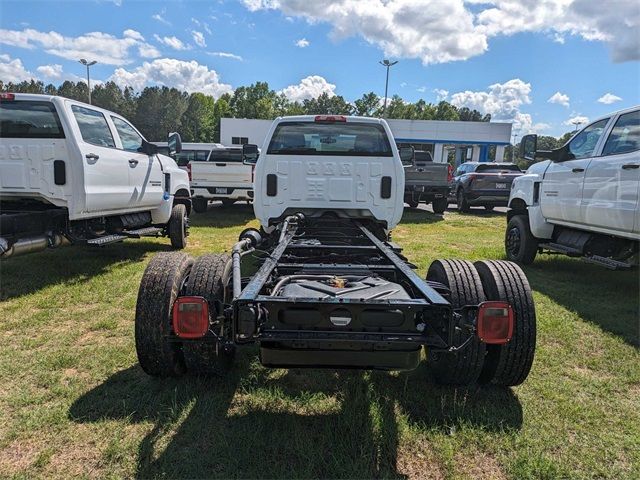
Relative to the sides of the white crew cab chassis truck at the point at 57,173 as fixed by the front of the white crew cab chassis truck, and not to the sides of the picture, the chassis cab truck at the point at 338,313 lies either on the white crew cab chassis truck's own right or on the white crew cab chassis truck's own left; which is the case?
on the white crew cab chassis truck's own right

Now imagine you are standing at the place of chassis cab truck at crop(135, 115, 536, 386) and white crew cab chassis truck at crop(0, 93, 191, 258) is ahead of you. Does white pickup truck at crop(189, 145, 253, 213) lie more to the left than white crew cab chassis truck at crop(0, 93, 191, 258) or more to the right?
right

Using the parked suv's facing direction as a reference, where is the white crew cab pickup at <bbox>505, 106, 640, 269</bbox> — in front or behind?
behind

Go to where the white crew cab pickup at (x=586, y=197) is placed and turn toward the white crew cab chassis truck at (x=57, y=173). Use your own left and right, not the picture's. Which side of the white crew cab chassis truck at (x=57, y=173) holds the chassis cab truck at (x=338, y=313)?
left

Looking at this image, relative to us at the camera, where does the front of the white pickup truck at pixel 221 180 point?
facing away from the viewer

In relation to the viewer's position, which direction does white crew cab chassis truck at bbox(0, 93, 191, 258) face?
facing away from the viewer and to the right of the viewer

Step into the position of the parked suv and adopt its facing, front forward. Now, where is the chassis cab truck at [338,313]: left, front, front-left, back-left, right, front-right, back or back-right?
back-left

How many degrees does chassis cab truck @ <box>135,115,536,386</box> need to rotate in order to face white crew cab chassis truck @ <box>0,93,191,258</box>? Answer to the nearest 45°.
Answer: approximately 45° to its left

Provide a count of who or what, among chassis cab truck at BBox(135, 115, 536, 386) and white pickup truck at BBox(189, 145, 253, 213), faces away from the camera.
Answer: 2

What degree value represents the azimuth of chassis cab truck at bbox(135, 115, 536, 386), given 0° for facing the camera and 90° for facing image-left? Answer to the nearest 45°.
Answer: approximately 180°

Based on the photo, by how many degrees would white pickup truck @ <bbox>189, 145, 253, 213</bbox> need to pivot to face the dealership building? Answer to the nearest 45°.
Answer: approximately 45° to its right
